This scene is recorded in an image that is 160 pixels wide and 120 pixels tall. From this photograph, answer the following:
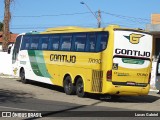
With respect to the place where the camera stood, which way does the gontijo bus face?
facing away from the viewer and to the left of the viewer

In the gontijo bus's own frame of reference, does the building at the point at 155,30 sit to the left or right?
on its right
